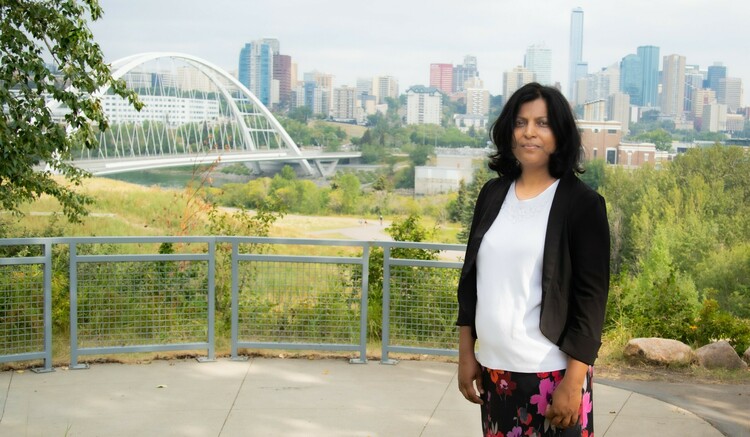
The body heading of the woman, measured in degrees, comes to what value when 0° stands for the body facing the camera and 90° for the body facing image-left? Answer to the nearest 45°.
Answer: approximately 45°

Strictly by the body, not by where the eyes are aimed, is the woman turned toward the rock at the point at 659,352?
no

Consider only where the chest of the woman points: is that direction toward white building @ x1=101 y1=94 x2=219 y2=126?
no

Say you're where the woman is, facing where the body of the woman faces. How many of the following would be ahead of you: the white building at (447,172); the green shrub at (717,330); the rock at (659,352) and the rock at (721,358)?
0

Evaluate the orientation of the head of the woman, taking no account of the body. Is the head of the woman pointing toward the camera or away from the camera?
toward the camera

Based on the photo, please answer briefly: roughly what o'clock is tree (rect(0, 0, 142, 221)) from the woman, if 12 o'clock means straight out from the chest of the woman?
The tree is roughly at 3 o'clock from the woman.

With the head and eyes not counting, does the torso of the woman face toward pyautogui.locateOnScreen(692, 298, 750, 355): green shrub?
no

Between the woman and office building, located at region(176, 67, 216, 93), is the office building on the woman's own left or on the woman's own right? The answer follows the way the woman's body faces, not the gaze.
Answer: on the woman's own right

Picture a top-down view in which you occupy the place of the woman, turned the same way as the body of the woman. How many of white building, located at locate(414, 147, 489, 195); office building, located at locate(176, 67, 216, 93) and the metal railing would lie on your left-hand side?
0
